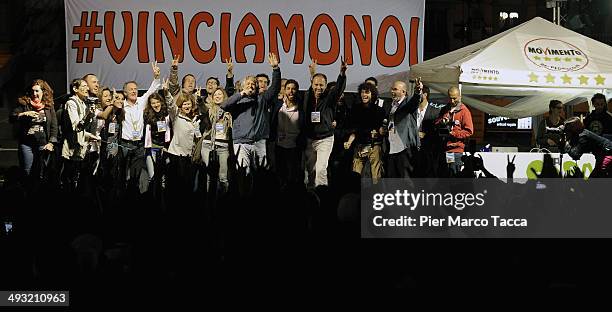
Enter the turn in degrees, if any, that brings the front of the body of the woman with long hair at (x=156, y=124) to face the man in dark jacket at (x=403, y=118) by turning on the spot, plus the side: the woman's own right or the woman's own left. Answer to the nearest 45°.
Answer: approximately 90° to the woman's own left

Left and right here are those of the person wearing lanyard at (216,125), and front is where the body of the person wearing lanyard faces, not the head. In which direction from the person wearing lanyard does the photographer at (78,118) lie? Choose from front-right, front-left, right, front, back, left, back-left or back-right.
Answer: right

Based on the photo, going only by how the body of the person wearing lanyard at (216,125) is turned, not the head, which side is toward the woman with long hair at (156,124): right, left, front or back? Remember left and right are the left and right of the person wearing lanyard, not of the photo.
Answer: right

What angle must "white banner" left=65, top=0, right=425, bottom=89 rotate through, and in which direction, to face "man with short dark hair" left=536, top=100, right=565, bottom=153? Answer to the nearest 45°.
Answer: approximately 45° to its left

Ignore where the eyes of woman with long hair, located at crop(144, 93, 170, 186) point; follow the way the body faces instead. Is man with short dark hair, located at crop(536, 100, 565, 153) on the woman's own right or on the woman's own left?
on the woman's own left

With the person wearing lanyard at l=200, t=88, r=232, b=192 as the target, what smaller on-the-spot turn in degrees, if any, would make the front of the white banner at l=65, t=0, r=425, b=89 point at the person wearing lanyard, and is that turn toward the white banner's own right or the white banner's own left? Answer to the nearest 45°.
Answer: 0° — it already faces them

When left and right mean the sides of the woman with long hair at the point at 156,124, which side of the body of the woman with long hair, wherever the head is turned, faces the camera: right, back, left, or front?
front

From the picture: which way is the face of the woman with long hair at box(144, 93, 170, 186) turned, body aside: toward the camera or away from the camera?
toward the camera

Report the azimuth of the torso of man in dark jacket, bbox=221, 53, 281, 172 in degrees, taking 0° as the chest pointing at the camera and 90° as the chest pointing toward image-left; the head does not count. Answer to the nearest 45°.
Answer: approximately 0°

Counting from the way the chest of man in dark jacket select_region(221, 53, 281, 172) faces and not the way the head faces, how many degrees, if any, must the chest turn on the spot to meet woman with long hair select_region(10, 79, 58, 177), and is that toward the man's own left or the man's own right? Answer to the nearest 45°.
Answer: approximately 90° to the man's own right

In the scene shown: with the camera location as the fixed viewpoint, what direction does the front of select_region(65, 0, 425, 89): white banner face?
facing the viewer
